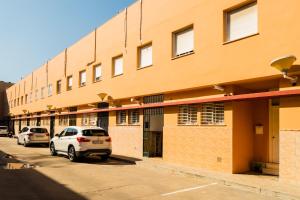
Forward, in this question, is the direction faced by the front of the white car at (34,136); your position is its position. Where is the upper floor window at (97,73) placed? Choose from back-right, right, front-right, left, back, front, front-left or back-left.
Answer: back

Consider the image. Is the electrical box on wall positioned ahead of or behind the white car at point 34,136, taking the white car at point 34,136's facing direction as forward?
behind

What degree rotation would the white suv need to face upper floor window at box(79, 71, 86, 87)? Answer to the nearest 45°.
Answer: approximately 45° to its right

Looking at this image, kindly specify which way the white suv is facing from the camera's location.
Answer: facing away from the viewer and to the left of the viewer

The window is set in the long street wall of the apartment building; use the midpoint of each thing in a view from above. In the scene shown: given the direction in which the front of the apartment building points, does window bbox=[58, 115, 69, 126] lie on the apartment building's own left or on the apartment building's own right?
on the apartment building's own right

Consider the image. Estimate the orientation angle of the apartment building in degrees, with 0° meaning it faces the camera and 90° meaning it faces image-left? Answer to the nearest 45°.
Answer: approximately 45°

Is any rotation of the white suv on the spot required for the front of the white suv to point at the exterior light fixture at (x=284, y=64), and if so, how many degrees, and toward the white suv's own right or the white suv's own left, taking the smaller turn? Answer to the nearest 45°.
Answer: approximately 180°

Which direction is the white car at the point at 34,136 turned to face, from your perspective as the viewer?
facing away from the viewer and to the left of the viewer

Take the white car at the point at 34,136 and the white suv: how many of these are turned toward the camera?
0

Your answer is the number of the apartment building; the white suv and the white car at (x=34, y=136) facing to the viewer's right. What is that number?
0

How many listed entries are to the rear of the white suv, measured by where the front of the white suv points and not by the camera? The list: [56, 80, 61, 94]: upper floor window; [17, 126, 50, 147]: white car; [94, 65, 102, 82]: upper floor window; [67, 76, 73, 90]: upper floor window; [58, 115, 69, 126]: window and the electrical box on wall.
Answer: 1

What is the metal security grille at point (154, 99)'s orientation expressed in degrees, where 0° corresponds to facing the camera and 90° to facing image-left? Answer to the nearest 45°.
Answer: approximately 45°

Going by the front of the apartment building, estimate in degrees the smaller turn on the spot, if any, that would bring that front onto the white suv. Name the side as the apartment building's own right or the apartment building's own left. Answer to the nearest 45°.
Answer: approximately 90° to the apartment building's own right
